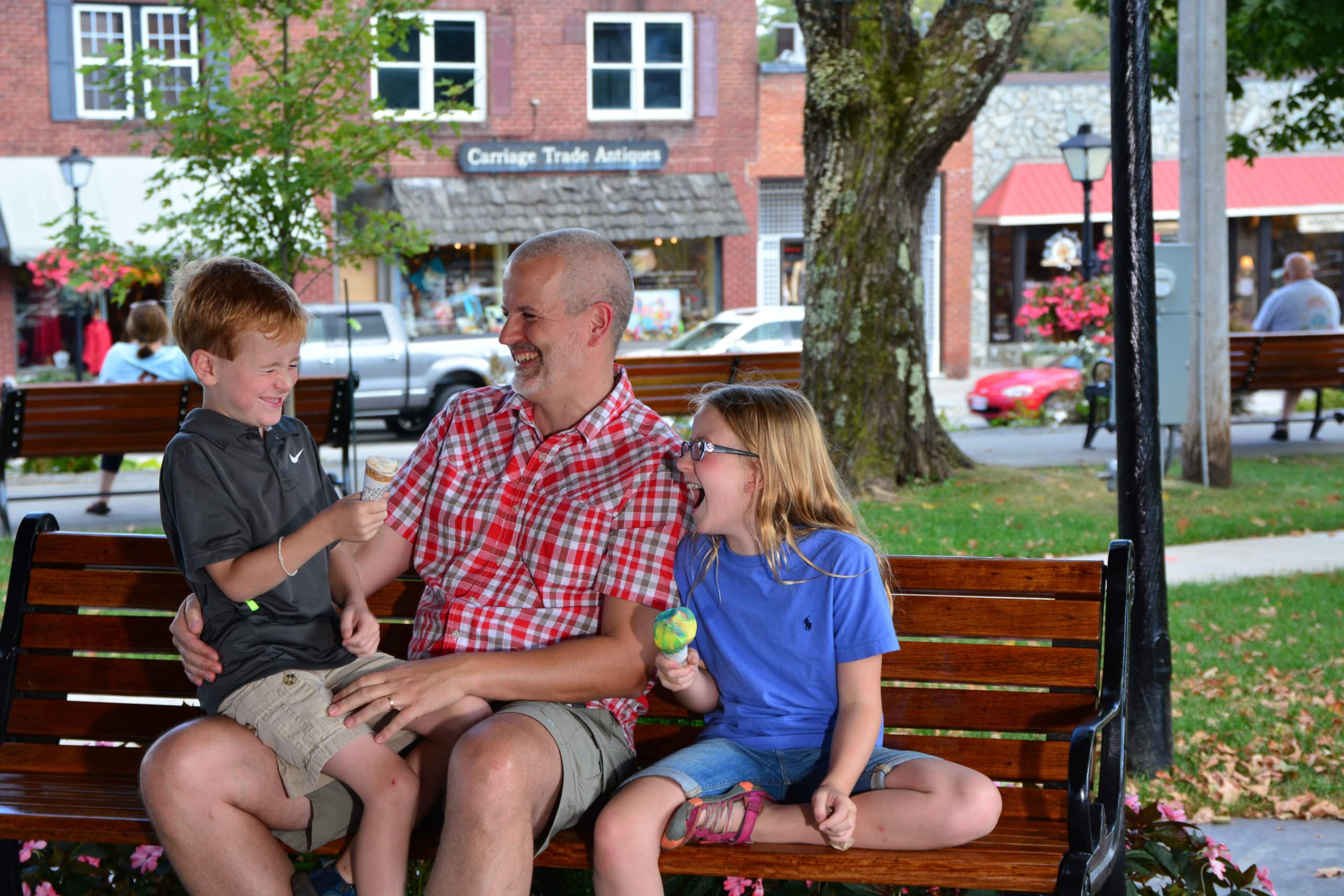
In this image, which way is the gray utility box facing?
toward the camera

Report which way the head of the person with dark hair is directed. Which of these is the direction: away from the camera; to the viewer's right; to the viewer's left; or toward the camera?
away from the camera

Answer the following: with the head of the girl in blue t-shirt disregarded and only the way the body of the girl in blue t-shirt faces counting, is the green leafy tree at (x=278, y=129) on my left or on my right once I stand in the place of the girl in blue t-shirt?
on my right

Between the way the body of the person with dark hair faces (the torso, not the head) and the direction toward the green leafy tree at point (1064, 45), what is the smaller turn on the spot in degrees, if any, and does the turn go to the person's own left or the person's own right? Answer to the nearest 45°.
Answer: approximately 45° to the person's own right

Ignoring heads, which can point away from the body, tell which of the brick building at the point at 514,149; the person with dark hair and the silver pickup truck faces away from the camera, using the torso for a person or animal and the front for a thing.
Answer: the person with dark hair

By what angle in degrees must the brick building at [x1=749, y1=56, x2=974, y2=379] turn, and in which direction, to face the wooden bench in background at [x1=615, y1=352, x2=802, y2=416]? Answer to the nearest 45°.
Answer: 0° — it already faces it

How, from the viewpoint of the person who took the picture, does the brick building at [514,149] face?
facing the viewer

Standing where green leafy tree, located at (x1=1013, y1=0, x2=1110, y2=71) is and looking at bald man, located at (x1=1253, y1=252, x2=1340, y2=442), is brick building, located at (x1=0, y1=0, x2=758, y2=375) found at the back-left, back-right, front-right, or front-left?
front-right

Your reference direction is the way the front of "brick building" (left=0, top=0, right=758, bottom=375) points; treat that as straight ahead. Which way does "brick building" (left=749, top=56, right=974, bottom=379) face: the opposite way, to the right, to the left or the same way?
the same way

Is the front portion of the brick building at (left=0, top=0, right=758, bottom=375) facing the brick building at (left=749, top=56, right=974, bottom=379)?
no

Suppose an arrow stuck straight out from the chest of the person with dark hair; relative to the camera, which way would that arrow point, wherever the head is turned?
away from the camera

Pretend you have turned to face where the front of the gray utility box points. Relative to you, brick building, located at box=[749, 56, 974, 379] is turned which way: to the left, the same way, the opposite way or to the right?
the same way

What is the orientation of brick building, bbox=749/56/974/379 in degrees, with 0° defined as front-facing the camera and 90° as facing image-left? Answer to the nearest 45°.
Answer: approximately 0°
